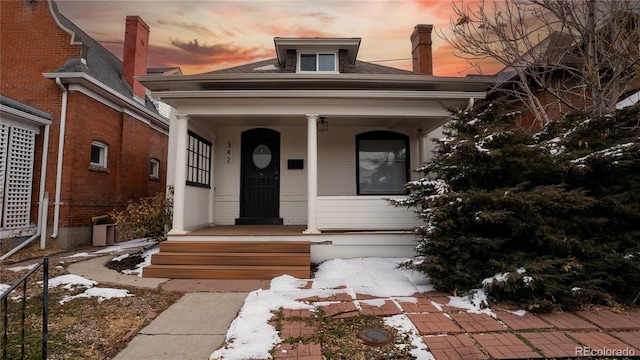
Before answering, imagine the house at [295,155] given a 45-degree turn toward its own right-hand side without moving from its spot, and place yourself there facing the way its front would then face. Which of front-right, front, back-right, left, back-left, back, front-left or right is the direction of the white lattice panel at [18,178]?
front-right

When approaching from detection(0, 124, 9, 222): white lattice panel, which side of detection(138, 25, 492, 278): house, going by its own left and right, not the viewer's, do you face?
right

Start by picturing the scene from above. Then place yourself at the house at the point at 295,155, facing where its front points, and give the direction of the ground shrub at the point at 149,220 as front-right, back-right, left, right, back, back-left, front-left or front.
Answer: right

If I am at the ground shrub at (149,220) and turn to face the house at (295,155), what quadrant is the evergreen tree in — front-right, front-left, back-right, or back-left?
front-right

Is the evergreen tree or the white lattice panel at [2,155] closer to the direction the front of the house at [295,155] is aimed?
the evergreen tree

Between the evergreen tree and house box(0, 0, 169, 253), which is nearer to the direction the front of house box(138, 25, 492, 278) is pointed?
the evergreen tree

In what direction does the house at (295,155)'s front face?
toward the camera
